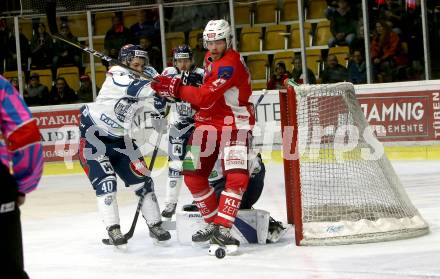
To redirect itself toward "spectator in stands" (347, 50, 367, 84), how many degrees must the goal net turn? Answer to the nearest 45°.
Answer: approximately 90° to its right

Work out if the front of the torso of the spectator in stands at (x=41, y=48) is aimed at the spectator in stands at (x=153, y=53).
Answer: no

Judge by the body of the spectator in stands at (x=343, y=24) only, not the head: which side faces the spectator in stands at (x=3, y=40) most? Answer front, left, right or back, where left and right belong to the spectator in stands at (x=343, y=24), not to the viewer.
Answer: right

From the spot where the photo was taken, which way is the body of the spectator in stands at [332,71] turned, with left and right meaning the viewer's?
facing the viewer

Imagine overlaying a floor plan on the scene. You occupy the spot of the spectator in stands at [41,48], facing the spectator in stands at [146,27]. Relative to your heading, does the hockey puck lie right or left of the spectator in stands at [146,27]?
right

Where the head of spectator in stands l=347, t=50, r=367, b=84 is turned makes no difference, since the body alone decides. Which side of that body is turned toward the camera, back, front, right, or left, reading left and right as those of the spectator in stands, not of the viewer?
front

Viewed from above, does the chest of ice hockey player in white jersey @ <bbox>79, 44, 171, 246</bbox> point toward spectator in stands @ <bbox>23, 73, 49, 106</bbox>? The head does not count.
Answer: no

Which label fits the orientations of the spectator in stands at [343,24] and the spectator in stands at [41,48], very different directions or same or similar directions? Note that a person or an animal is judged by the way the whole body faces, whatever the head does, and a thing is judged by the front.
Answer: same or similar directions

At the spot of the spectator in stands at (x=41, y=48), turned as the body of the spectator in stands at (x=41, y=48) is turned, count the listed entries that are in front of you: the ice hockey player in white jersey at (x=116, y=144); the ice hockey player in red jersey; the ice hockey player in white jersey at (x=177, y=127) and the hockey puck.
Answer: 4

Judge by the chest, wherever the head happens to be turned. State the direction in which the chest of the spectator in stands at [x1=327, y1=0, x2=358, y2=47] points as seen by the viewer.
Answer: toward the camera

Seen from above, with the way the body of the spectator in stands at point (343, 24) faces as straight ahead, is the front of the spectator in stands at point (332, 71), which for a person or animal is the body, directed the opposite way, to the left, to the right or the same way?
the same way

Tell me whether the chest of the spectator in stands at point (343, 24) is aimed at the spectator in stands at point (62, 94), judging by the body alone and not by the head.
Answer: no

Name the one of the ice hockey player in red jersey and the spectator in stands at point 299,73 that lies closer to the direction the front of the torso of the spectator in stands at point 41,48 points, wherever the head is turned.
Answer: the ice hockey player in red jersey

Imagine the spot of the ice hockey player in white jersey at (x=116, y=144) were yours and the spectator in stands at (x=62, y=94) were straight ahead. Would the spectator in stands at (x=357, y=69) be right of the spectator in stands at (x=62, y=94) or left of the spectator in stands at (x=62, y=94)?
right

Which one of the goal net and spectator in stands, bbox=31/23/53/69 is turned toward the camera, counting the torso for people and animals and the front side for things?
the spectator in stands

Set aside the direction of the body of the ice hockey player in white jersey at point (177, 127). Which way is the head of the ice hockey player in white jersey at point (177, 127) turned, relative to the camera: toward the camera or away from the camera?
toward the camera

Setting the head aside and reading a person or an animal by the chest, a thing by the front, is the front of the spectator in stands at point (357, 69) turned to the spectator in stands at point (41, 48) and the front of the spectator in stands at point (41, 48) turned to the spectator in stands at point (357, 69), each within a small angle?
no

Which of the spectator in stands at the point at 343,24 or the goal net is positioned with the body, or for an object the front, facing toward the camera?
the spectator in stands
